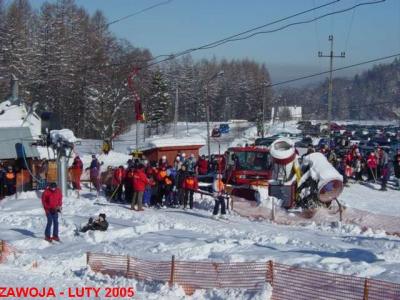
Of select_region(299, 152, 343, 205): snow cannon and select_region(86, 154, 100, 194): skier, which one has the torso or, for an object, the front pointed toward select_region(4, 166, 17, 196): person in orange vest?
the skier

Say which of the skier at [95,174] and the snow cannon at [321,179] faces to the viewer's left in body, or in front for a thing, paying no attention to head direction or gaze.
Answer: the skier

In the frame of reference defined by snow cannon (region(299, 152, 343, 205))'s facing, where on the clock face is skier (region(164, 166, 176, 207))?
The skier is roughly at 4 o'clock from the snow cannon.
